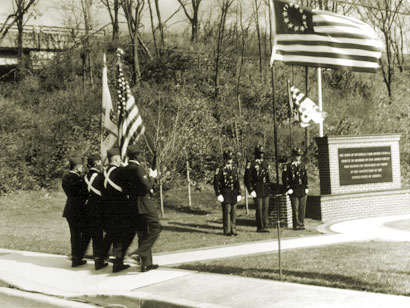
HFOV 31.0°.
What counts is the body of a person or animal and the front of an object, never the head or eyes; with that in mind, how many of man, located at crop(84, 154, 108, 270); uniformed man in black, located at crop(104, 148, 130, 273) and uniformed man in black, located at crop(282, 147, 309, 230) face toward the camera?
1

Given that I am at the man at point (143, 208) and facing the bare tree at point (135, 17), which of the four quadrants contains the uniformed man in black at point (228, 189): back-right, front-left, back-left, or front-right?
front-right

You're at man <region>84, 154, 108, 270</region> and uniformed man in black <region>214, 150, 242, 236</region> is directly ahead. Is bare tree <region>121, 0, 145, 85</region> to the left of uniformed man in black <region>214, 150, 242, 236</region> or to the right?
left

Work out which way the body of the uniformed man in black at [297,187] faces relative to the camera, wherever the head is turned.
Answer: toward the camera

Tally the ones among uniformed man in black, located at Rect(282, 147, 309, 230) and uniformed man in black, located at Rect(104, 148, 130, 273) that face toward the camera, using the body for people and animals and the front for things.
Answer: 1

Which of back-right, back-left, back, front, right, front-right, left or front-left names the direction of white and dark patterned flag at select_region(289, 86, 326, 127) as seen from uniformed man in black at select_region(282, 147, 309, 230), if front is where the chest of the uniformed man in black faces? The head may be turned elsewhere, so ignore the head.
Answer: back

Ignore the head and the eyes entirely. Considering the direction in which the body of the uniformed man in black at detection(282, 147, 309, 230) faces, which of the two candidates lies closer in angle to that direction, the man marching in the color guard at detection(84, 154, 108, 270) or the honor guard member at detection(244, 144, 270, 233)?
the man marching in the color guard
